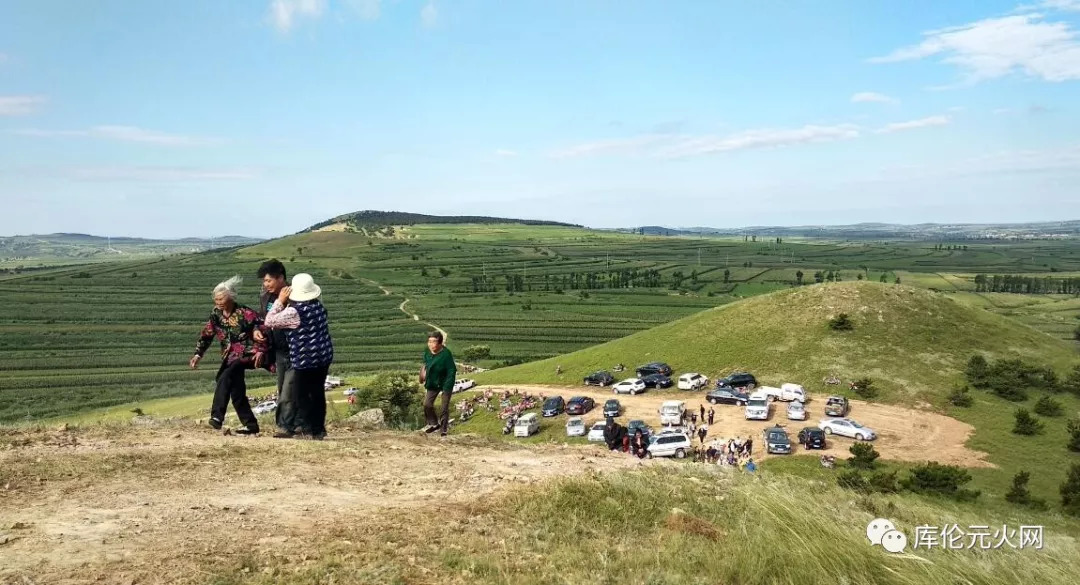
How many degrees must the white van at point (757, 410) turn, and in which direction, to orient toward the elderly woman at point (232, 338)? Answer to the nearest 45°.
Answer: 0° — it already faces them

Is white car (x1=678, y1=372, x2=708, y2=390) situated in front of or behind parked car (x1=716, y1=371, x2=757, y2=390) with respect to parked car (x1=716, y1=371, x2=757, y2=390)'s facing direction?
in front

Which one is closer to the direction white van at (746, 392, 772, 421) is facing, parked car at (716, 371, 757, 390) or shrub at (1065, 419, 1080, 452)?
the shrub

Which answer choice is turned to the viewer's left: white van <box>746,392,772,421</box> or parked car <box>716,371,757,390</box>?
the parked car

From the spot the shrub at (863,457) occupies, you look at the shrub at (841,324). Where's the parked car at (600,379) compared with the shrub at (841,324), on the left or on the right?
left

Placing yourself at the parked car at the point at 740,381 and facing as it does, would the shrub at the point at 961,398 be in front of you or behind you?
behind

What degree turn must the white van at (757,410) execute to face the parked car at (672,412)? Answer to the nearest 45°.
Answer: approximately 90° to its right

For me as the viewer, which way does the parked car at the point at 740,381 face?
facing to the left of the viewer

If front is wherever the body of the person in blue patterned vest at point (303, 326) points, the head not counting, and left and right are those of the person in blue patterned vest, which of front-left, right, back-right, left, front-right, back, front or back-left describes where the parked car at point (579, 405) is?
right

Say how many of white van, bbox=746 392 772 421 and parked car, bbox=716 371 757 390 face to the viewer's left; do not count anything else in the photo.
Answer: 1

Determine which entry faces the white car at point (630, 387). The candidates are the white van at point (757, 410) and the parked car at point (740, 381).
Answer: the parked car

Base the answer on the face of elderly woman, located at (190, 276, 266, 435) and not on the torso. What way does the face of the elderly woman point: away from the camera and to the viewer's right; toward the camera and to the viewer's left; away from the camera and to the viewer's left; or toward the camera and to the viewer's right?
toward the camera and to the viewer's left

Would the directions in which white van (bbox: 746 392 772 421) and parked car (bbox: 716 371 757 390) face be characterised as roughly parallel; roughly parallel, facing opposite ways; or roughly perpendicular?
roughly perpendicular

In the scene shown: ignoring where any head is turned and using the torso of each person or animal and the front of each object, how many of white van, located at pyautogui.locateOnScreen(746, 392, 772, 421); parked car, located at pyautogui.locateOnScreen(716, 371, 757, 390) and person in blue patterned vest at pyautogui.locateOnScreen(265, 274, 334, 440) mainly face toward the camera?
1

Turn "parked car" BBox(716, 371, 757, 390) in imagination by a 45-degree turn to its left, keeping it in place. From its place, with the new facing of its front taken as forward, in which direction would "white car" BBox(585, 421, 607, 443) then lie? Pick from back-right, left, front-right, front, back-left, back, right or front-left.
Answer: front

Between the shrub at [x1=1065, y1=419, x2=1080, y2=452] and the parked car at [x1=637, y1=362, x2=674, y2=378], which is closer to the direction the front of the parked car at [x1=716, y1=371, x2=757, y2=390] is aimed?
the parked car

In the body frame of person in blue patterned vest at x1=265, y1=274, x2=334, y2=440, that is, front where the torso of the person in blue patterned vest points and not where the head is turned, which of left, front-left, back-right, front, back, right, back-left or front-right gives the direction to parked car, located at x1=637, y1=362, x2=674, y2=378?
right

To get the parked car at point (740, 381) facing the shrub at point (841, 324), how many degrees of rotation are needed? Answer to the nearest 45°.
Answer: approximately 135° to its right
